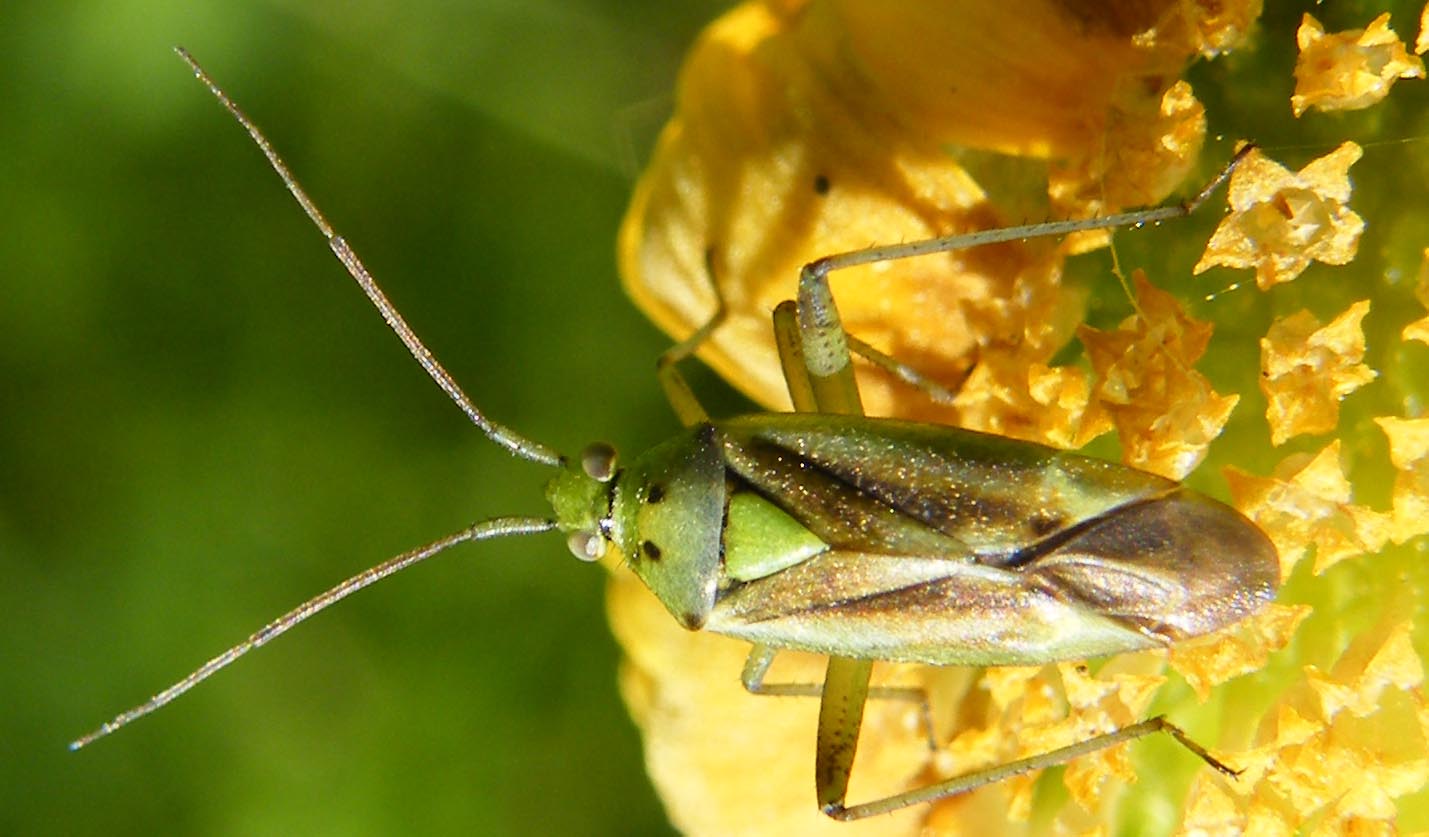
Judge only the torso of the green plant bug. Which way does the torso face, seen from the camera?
to the viewer's left
